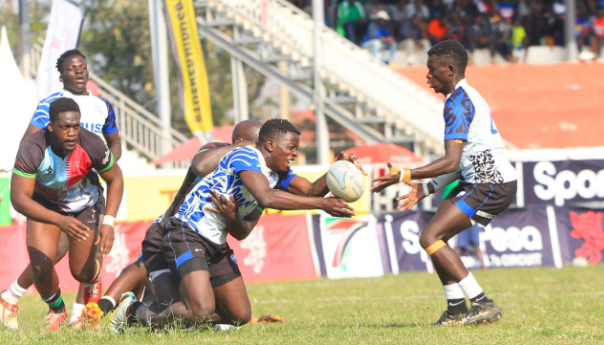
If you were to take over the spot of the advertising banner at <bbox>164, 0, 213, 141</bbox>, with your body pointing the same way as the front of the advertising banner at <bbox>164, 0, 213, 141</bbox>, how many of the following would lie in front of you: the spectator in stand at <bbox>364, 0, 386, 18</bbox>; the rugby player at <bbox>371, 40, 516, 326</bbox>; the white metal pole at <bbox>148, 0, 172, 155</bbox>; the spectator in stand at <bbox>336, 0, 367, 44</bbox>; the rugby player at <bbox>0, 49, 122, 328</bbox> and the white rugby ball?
3

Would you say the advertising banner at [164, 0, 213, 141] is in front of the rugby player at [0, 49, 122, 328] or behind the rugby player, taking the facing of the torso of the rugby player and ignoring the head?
behind

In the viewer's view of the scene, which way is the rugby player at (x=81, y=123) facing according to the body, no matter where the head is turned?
toward the camera

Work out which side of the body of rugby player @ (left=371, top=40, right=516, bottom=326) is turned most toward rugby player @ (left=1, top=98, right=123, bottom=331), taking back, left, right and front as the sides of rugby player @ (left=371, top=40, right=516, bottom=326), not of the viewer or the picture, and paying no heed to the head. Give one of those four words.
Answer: front

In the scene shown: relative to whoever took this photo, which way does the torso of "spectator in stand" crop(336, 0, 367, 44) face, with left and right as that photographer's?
facing the viewer

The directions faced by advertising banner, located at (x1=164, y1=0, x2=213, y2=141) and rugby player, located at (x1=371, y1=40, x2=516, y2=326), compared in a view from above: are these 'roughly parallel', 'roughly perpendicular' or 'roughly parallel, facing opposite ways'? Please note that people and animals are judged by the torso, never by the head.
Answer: roughly perpendicular

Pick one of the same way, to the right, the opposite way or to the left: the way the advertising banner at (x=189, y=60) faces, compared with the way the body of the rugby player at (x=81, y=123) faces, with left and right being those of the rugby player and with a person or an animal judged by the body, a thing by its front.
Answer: the same way

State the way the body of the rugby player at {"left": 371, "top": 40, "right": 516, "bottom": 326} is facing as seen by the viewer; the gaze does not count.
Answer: to the viewer's left

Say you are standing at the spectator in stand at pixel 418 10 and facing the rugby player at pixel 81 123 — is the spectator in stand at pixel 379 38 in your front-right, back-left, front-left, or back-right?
front-right
